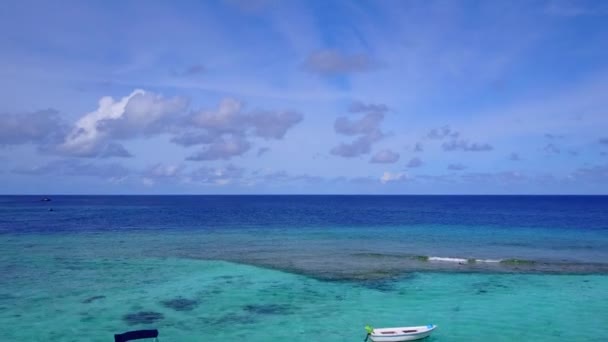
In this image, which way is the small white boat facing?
to the viewer's right

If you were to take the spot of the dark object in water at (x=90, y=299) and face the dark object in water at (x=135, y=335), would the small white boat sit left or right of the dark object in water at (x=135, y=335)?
left

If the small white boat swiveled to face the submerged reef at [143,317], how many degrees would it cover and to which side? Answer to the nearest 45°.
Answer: approximately 180°

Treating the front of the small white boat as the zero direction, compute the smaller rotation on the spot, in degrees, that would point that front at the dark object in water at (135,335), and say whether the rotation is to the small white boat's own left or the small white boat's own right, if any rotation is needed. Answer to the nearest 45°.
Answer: approximately 180°

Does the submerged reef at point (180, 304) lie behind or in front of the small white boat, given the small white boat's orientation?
behind

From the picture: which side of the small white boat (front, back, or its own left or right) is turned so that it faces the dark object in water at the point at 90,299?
back
